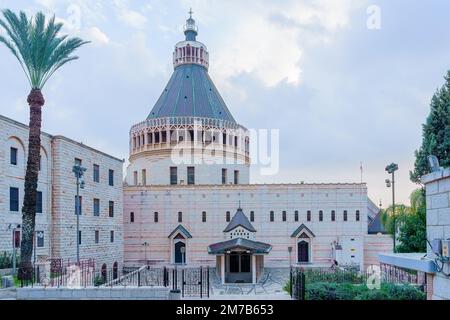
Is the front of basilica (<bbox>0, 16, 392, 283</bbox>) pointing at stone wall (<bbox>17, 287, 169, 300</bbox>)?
yes

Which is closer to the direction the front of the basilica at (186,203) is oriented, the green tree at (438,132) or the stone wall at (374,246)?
the green tree

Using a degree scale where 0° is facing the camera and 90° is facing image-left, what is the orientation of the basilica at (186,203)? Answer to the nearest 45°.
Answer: approximately 0°

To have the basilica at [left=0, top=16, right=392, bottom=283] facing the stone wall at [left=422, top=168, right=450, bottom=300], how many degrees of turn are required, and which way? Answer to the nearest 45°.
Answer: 0° — it already faces it
